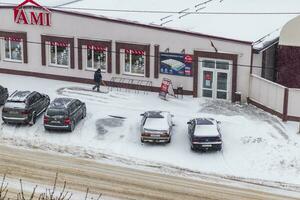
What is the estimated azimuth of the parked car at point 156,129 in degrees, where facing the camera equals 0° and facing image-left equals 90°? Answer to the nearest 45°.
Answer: approximately 180°

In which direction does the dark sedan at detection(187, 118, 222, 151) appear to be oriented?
away from the camera

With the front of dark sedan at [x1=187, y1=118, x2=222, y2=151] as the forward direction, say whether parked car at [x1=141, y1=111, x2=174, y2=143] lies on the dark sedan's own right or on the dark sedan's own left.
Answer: on the dark sedan's own left

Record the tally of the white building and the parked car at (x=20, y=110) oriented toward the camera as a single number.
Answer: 1

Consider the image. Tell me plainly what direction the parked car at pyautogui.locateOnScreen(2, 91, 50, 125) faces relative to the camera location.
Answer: facing away from the viewer and to the right of the viewer

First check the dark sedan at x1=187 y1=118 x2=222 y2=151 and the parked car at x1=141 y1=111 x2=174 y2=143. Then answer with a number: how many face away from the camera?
2

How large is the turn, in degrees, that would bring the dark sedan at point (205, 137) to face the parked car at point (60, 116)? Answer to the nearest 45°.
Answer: approximately 90° to its left

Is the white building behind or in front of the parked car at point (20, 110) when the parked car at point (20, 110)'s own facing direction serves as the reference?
in front

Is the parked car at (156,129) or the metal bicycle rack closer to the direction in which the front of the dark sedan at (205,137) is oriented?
the metal bicycle rack

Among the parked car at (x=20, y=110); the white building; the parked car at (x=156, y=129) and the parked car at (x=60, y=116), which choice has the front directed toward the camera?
the white building

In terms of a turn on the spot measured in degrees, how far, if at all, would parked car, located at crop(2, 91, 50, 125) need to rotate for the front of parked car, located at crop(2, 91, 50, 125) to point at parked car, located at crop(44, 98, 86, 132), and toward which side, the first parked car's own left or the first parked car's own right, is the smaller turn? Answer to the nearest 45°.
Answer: approximately 90° to the first parked car's own right

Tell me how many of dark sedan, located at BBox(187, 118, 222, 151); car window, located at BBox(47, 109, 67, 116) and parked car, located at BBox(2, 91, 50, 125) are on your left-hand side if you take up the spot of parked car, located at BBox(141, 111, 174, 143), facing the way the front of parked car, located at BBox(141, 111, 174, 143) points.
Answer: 2
